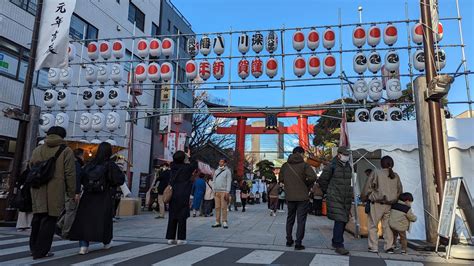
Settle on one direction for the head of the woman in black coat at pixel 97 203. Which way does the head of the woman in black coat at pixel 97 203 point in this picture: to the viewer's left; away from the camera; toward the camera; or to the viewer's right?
away from the camera

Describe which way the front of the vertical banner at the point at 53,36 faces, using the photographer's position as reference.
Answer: facing the viewer

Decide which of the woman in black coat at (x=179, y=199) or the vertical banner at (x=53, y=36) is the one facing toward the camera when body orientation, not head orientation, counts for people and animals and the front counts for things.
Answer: the vertical banner

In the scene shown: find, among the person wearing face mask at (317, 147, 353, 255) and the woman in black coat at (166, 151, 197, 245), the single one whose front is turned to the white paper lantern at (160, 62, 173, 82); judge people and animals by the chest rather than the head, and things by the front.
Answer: the woman in black coat

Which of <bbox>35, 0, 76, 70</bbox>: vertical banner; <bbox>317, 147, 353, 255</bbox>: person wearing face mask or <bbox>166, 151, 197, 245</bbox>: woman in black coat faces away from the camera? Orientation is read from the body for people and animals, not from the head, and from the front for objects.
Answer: the woman in black coat

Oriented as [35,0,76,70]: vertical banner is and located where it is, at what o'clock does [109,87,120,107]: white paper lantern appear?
The white paper lantern is roughly at 7 o'clock from the vertical banner.

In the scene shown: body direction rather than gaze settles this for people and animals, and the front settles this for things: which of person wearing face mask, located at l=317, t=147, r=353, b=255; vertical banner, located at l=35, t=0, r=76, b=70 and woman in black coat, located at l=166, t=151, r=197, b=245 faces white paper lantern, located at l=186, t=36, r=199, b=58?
the woman in black coat

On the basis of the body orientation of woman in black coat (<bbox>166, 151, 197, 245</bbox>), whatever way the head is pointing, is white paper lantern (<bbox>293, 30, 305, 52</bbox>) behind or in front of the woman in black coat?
in front

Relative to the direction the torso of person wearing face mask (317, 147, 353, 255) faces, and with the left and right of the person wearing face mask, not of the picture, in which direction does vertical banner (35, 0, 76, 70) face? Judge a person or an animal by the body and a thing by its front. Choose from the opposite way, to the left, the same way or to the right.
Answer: the same way

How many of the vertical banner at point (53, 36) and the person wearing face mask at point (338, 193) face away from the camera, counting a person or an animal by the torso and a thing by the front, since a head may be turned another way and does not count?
0

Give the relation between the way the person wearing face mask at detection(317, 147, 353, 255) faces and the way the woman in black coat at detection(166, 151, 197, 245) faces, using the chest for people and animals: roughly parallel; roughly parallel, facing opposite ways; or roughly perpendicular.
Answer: roughly parallel, facing opposite ways

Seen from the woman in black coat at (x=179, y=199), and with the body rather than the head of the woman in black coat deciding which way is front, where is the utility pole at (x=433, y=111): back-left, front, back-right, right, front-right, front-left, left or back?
right

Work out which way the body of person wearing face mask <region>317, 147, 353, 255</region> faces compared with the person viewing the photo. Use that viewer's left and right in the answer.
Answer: facing the viewer and to the right of the viewer

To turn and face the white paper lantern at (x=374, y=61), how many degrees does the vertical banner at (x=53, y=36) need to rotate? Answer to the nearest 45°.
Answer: approximately 90° to its left

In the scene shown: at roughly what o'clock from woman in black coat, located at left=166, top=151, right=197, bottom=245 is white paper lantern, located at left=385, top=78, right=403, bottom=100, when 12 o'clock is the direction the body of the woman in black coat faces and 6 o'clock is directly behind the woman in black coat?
The white paper lantern is roughly at 2 o'clock from the woman in black coat.

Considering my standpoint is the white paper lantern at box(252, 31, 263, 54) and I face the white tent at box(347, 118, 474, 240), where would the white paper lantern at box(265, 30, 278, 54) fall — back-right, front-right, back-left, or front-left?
front-left

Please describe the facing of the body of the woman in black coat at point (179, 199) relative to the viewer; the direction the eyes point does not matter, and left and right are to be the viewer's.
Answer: facing away from the viewer

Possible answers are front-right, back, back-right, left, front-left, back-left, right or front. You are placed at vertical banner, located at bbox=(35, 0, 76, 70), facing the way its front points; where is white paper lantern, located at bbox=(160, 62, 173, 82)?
back-left
